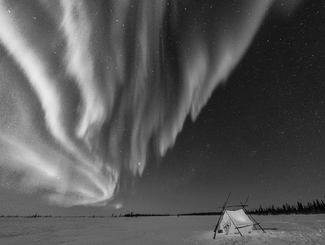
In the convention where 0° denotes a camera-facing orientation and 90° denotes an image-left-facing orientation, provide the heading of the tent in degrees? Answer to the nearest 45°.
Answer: approximately 45°
